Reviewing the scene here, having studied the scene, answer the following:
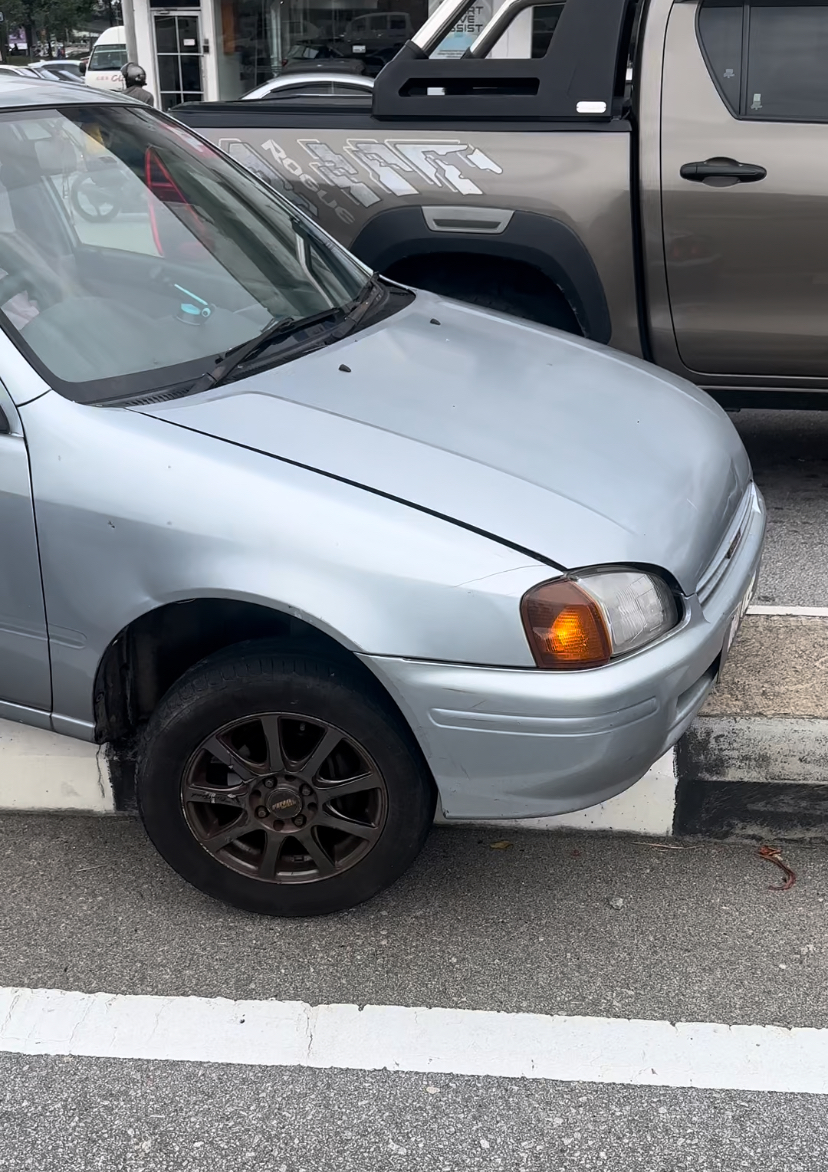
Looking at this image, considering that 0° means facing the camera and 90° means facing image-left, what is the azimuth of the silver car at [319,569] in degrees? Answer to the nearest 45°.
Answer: approximately 315°

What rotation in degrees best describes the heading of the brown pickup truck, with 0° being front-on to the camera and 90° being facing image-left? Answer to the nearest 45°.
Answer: approximately 270°

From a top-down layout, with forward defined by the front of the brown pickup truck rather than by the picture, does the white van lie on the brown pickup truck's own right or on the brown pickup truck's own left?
on the brown pickup truck's own left

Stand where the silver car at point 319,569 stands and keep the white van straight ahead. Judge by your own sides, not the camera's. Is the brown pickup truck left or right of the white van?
right

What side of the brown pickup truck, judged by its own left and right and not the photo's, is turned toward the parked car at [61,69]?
left

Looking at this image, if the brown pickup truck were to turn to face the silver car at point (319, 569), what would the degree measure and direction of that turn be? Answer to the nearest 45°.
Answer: approximately 90° to its right
